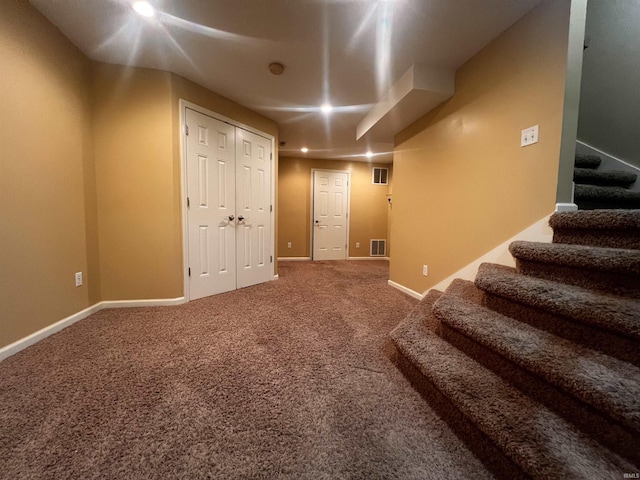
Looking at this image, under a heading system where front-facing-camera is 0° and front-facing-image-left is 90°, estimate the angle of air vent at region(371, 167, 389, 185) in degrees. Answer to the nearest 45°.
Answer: approximately 0°

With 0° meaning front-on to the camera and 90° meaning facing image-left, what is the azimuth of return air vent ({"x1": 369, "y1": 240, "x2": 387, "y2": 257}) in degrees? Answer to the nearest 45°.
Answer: approximately 0°

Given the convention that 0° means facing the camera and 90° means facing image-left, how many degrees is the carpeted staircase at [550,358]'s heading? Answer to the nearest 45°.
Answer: approximately 45°

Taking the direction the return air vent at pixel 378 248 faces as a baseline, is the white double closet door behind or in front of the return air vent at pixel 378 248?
in front

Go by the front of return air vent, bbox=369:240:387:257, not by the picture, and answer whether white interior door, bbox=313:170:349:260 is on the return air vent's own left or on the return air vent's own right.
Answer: on the return air vent's own right

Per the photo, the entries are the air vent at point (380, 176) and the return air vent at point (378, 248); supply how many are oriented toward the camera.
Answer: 2

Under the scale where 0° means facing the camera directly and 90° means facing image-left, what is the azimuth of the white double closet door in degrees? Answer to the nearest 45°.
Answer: approximately 315°
